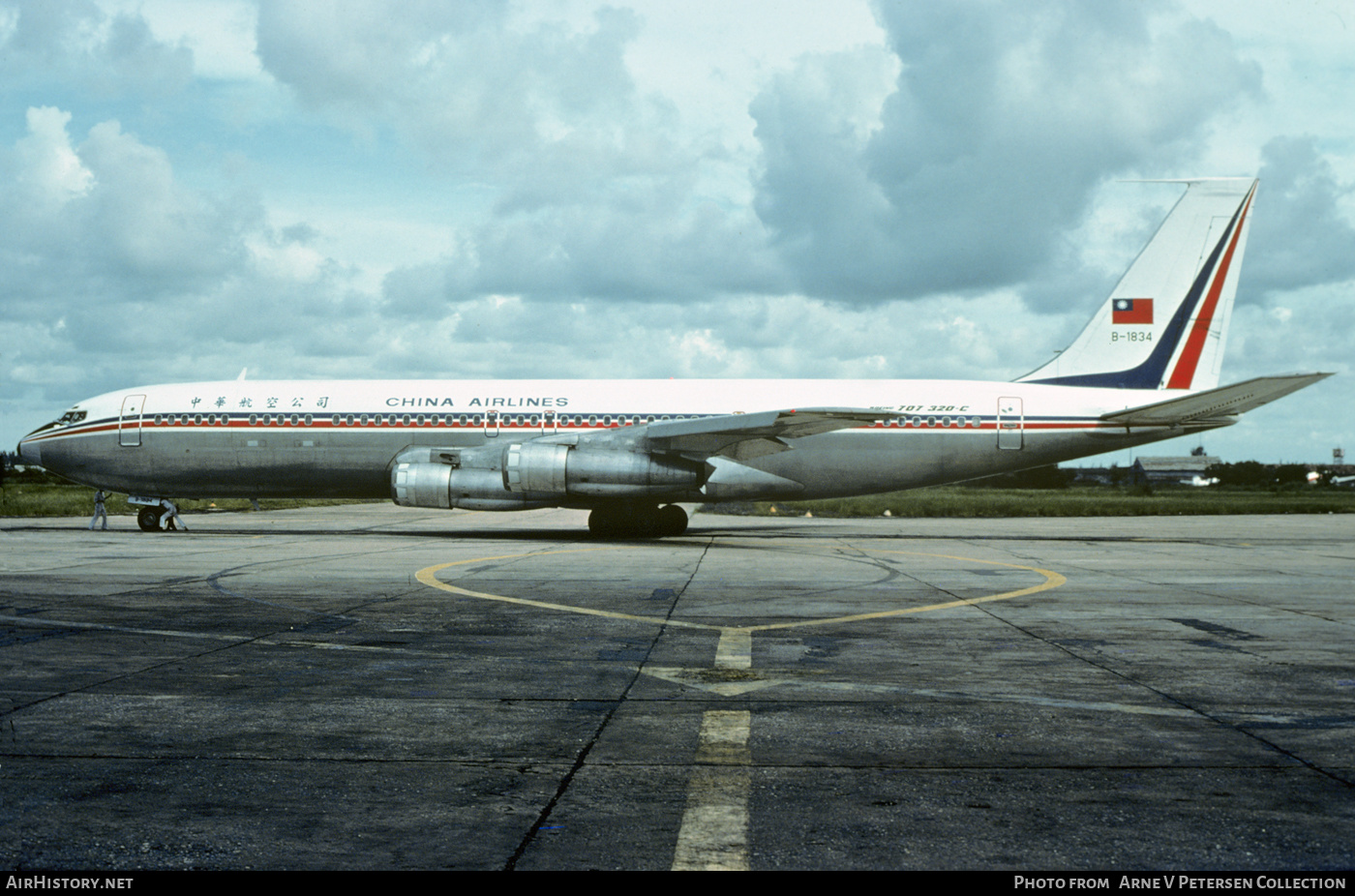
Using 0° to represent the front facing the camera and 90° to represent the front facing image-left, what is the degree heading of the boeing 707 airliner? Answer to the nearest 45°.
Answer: approximately 90°
